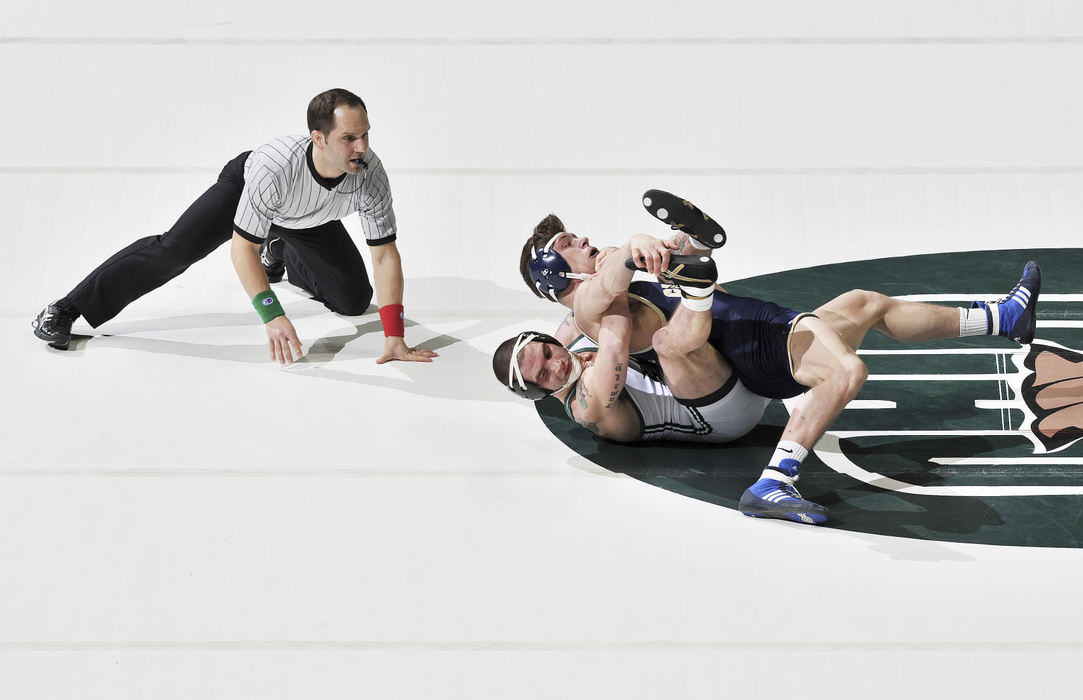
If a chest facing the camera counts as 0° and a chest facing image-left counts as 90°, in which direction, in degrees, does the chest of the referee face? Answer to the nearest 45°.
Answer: approximately 315°
